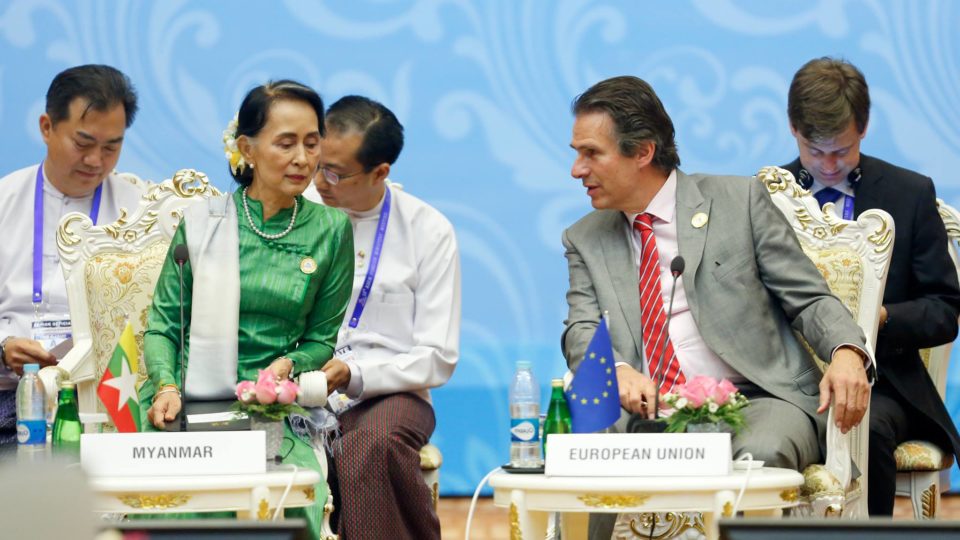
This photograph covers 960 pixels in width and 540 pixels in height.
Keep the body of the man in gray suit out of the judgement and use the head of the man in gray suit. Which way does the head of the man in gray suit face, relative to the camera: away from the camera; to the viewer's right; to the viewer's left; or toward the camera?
to the viewer's left

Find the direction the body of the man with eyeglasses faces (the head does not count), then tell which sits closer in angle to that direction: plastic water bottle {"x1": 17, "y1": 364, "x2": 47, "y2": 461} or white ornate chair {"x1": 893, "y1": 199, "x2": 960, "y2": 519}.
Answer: the plastic water bottle

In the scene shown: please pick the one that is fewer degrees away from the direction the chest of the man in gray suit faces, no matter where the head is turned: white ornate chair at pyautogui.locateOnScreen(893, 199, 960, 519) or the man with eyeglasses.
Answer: the man with eyeglasses

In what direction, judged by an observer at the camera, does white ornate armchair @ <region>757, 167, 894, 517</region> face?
facing the viewer and to the left of the viewer

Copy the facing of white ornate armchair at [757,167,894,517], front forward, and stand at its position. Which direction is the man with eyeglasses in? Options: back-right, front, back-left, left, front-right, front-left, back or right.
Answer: front-right

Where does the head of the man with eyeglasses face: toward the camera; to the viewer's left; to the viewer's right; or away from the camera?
to the viewer's left

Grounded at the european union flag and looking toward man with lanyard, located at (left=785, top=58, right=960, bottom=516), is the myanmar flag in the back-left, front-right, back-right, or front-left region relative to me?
back-left

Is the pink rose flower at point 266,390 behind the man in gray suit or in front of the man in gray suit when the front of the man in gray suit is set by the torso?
in front

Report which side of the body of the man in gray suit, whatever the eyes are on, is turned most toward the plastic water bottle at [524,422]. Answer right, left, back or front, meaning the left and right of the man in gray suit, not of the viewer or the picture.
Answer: front

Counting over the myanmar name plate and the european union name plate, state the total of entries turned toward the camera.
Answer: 2

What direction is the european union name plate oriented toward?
toward the camera

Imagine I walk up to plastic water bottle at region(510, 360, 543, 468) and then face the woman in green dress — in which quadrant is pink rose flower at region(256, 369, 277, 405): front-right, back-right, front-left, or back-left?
front-left
